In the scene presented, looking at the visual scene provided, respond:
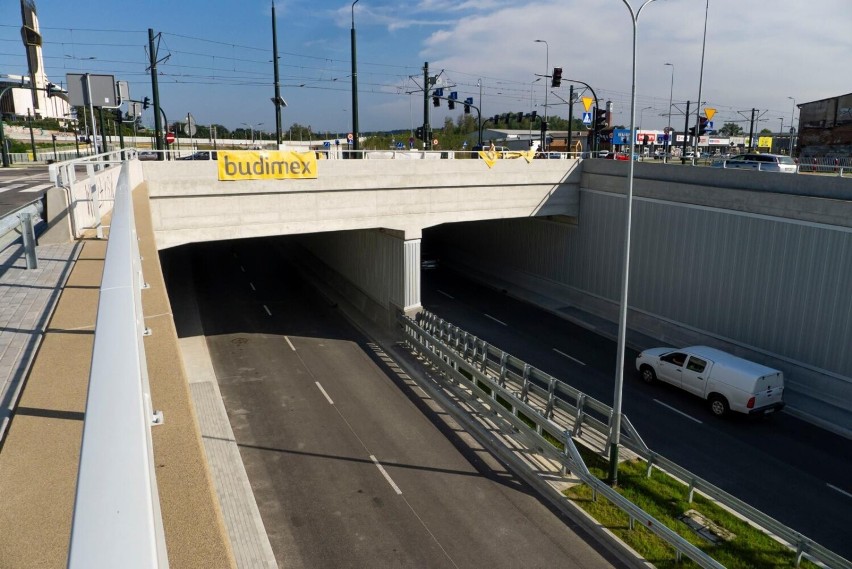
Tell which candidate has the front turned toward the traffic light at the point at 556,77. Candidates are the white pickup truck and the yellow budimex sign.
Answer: the white pickup truck

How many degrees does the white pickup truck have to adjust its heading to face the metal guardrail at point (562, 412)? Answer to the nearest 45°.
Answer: approximately 90° to its left

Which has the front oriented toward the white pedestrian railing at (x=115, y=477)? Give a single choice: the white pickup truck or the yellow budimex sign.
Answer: the yellow budimex sign

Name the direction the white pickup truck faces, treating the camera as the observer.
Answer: facing away from the viewer and to the left of the viewer

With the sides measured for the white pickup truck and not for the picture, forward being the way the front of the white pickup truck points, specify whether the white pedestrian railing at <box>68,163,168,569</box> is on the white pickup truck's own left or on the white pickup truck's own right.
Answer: on the white pickup truck's own left

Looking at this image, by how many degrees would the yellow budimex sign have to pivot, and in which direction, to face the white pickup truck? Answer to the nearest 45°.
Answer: approximately 45° to its left

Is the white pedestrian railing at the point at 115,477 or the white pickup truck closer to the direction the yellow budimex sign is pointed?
the white pedestrian railing

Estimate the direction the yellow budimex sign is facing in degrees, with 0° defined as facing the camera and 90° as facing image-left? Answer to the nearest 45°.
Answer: approximately 0°

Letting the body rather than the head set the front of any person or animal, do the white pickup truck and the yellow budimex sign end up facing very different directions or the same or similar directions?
very different directions

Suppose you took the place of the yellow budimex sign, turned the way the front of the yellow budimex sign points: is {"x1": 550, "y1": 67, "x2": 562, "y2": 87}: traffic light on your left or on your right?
on your left

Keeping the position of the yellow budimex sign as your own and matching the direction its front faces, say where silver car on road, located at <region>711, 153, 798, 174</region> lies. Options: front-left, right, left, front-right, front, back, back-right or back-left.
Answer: left

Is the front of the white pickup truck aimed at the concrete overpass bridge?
yes

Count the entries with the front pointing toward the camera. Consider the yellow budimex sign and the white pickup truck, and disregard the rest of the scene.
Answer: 1
